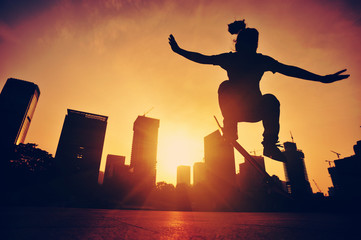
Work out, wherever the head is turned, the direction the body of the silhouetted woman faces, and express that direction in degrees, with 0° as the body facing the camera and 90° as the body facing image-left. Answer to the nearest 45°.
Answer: approximately 315°
